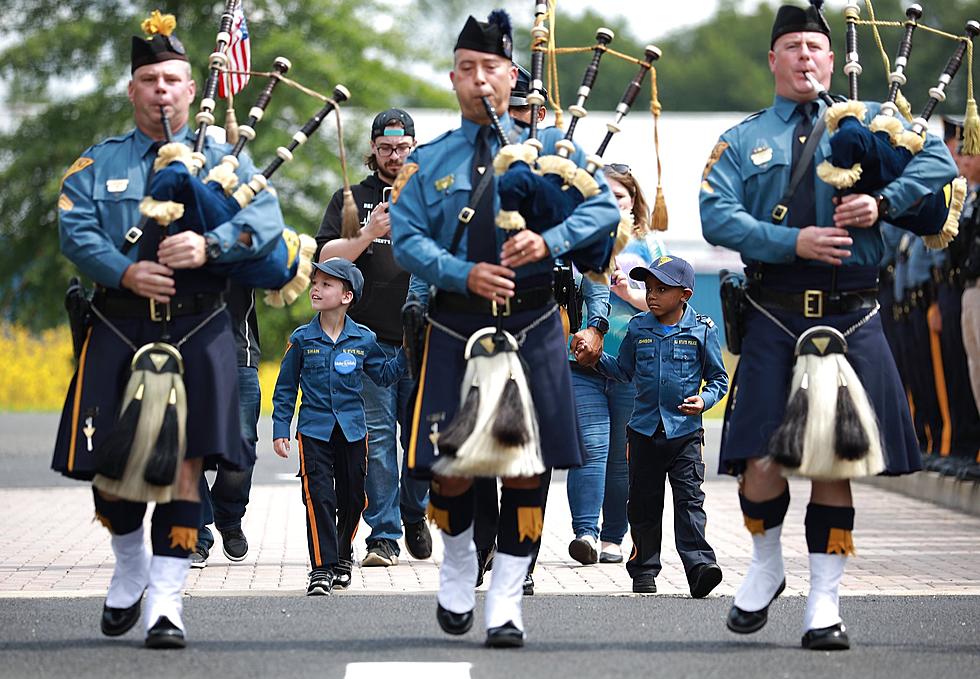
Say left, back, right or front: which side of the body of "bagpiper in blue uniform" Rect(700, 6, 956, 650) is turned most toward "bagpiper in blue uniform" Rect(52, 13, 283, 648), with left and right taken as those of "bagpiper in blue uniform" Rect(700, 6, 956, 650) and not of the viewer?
right

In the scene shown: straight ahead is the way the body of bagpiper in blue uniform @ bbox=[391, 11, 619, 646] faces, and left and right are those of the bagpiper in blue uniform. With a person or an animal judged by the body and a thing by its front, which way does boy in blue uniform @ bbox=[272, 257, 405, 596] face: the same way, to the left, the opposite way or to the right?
the same way

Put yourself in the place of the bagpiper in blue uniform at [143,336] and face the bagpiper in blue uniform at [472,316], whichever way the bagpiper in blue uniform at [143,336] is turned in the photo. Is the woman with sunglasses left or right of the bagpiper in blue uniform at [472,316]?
left

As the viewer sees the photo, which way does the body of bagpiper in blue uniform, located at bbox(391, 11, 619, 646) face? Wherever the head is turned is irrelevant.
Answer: toward the camera

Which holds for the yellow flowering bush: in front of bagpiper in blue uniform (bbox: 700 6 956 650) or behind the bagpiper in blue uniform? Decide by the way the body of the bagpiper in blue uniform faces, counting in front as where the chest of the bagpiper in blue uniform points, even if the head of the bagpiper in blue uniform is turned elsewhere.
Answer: behind

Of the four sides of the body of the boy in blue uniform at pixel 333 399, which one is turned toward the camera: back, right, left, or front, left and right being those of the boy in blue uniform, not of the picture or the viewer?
front

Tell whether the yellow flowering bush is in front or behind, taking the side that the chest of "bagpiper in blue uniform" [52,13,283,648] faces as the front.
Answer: behind

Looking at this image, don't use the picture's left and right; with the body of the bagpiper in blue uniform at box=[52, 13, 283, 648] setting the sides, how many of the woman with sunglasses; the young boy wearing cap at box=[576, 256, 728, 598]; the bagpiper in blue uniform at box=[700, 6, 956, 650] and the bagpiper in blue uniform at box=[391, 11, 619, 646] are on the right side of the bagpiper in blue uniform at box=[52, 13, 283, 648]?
0

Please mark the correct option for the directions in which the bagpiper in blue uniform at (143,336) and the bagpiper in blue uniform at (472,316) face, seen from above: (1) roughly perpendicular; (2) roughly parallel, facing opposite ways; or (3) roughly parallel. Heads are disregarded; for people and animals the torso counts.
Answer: roughly parallel

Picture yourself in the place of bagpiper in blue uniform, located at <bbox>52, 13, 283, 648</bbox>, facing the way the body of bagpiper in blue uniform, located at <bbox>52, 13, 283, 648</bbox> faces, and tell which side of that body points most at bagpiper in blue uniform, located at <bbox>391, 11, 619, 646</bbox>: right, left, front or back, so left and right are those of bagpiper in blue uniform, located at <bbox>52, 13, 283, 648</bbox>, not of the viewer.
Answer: left

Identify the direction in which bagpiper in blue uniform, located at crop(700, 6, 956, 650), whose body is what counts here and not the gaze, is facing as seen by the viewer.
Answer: toward the camera

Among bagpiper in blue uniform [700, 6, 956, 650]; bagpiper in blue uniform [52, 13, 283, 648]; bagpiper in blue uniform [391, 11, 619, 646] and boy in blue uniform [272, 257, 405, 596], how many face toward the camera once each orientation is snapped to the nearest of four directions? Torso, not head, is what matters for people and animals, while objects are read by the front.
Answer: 4

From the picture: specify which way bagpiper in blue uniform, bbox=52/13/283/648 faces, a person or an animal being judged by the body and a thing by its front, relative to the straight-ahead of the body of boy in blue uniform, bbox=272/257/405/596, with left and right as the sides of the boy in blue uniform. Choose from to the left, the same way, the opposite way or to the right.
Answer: the same way

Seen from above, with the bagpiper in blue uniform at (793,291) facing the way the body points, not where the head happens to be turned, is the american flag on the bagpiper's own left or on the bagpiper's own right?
on the bagpiper's own right

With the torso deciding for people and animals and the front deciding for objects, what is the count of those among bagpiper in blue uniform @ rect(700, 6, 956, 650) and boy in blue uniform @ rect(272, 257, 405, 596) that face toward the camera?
2

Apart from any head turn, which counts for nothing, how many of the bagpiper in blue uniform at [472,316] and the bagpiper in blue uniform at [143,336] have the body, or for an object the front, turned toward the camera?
2
